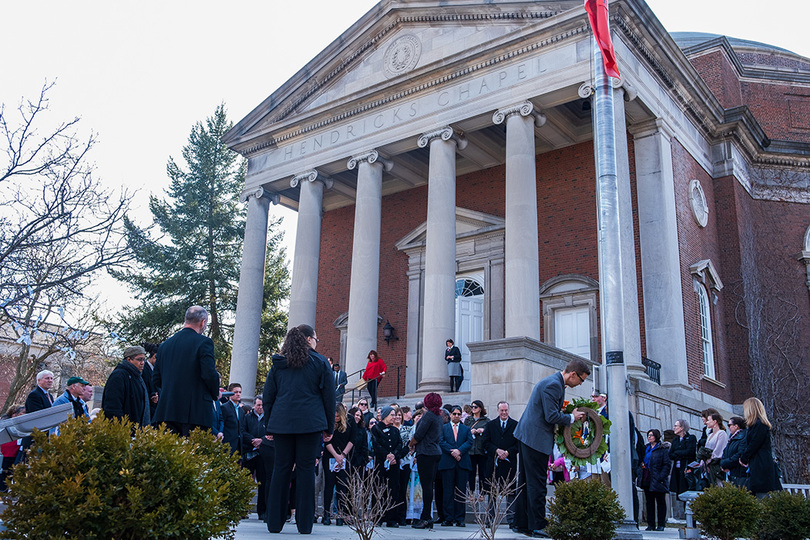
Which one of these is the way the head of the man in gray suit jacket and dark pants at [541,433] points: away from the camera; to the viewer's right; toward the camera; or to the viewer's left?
to the viewer's right

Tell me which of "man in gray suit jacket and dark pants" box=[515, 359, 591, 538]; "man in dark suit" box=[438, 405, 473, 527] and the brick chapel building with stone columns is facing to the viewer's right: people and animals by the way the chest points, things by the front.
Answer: "man in gray suit jacket and dark pants" box=[515, 359, 591, 538]

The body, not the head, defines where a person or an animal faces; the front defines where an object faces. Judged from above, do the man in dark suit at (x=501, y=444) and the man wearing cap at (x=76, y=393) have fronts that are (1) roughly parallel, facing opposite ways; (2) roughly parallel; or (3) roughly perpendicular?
roughly perpendicular

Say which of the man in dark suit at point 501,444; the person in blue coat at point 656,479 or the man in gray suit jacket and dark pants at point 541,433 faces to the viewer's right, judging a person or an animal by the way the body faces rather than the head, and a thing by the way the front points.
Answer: the man in gray suit jacket and dark pants at point 541,433

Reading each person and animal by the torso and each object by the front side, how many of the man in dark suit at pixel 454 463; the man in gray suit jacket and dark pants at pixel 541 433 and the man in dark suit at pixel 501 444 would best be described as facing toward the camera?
2

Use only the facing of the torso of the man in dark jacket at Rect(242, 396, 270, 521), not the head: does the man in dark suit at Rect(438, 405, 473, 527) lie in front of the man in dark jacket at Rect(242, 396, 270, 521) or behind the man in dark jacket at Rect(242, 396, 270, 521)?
in front

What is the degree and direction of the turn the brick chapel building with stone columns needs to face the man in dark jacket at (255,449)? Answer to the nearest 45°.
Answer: approximately 45° to its left

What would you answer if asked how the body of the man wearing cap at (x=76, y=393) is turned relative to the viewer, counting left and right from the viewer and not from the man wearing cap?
facing the viewer and to the right of the viewer

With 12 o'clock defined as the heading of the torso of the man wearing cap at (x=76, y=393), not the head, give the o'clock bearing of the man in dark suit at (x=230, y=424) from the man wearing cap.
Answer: The man in dark suit is roughly at 11 o'clock from the man wearing cap.

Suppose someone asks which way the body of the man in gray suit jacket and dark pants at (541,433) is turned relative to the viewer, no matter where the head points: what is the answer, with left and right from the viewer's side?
facing to the right of the viewer

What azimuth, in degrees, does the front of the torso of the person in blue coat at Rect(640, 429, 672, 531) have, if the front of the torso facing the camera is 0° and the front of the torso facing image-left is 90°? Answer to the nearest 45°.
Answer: approximately 45°

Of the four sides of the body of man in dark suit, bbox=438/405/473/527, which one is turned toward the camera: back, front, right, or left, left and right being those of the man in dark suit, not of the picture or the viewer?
front

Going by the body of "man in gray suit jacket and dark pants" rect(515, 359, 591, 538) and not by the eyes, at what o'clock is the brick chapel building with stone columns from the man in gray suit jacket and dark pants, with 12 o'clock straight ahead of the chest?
The brick chapel building with stone columns is roughly at 9 o'clock from the man in gray suit jacket and dark pants.

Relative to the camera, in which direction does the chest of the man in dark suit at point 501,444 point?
toward the camera
